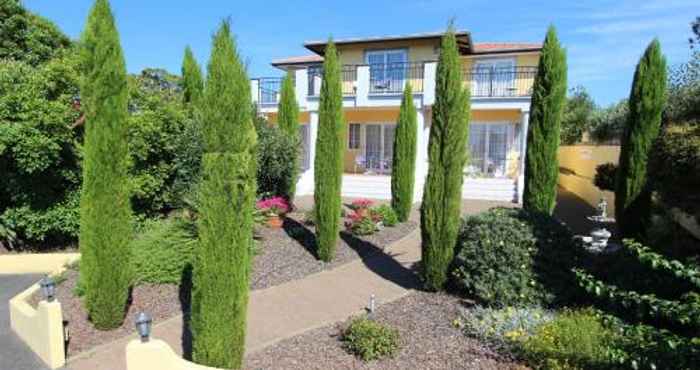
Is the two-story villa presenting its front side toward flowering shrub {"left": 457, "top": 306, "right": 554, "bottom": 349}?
yes

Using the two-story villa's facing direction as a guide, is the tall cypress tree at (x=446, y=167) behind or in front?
in front

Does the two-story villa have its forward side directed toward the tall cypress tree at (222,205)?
yes

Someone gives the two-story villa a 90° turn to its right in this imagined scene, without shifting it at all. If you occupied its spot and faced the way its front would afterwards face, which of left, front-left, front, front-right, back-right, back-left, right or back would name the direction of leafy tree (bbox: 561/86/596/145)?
back-right

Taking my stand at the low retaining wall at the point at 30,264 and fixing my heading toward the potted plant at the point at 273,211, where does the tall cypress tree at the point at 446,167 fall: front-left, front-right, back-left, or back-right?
front-right

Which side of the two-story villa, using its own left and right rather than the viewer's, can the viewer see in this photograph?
front

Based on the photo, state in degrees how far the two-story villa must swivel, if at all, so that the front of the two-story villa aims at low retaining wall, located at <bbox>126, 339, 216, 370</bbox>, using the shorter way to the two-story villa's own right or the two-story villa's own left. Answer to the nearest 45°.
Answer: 0° — it already faces it

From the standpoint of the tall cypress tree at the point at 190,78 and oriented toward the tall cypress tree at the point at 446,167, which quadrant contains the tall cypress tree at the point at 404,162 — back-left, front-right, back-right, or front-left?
front-left

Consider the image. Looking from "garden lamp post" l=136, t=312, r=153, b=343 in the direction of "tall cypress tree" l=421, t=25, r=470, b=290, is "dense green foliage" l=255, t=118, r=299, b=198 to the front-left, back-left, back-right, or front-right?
front-left

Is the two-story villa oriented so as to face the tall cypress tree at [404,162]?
yes

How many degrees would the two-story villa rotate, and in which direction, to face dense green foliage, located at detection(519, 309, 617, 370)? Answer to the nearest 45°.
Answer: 0° — it already faces it

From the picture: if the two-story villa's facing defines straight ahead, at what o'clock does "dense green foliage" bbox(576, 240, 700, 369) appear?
The dense green foliage is roughly at 12 o'clock from the two-story villa.

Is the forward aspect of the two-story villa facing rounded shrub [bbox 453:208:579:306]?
yes

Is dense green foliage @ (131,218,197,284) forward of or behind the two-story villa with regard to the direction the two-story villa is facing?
forward

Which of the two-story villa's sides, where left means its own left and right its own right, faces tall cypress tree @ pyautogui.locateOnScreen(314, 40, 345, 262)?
front

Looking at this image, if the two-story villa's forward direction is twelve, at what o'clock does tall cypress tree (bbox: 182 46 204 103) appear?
The tall cypress tree is roughly at 2 o'clock from the two-story villa.

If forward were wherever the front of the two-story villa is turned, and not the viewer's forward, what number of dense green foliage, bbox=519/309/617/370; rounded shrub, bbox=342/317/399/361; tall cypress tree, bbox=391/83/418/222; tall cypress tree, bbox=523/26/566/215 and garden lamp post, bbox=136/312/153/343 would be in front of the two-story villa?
5

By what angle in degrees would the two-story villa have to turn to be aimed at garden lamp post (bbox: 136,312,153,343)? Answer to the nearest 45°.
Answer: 0° — it already faces it
